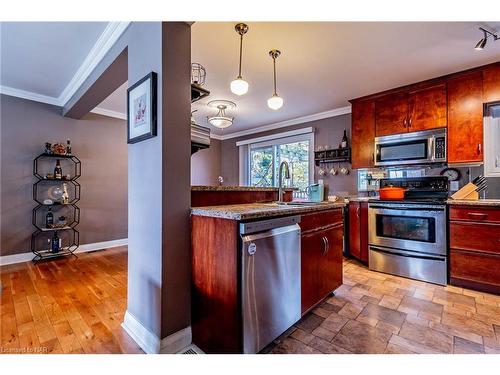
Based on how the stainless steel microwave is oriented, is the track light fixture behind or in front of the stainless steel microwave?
in front

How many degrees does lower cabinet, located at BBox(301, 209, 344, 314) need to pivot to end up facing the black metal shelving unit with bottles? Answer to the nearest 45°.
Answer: approximately 135° to its right

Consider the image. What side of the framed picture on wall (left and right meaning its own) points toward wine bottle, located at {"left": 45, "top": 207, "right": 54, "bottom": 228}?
right

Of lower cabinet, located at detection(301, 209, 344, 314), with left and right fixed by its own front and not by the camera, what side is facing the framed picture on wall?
right

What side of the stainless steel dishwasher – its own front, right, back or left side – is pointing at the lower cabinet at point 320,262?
left
